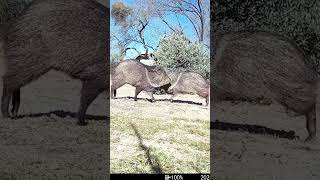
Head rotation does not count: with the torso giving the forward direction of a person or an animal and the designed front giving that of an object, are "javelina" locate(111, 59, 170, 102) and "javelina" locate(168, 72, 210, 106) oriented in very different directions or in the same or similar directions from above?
very different directions

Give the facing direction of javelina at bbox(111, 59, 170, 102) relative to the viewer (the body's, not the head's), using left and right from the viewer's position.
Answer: facing to the right of the viewer

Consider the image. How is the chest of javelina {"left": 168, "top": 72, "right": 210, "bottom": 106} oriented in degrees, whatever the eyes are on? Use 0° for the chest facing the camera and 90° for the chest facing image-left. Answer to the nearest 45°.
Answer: approximately 90°
